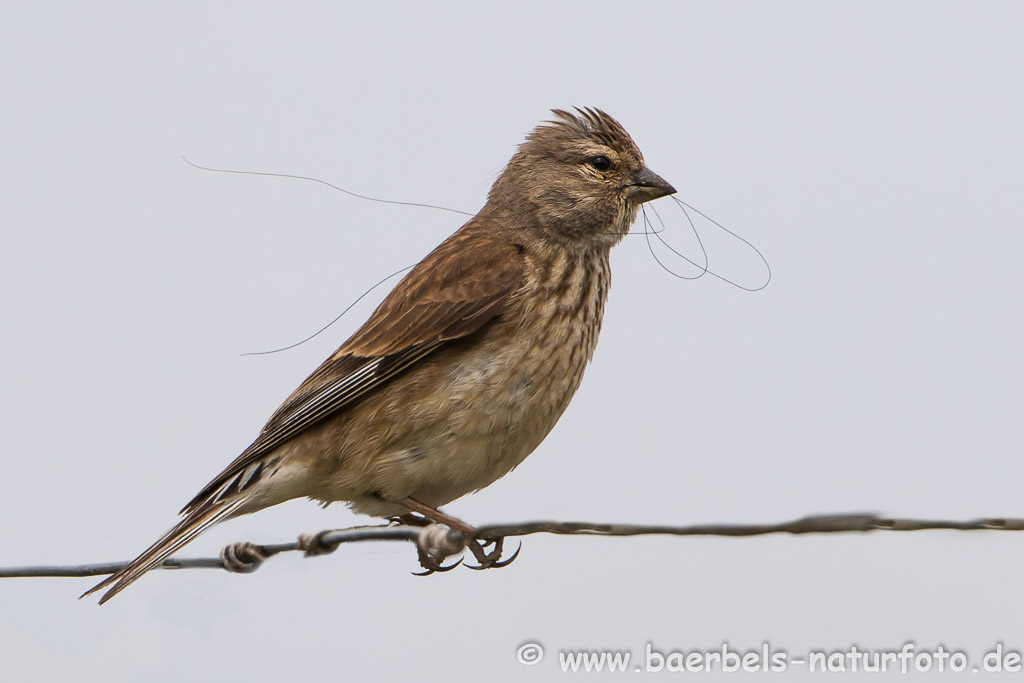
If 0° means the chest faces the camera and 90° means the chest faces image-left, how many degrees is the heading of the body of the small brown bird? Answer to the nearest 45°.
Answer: approximately 270°
